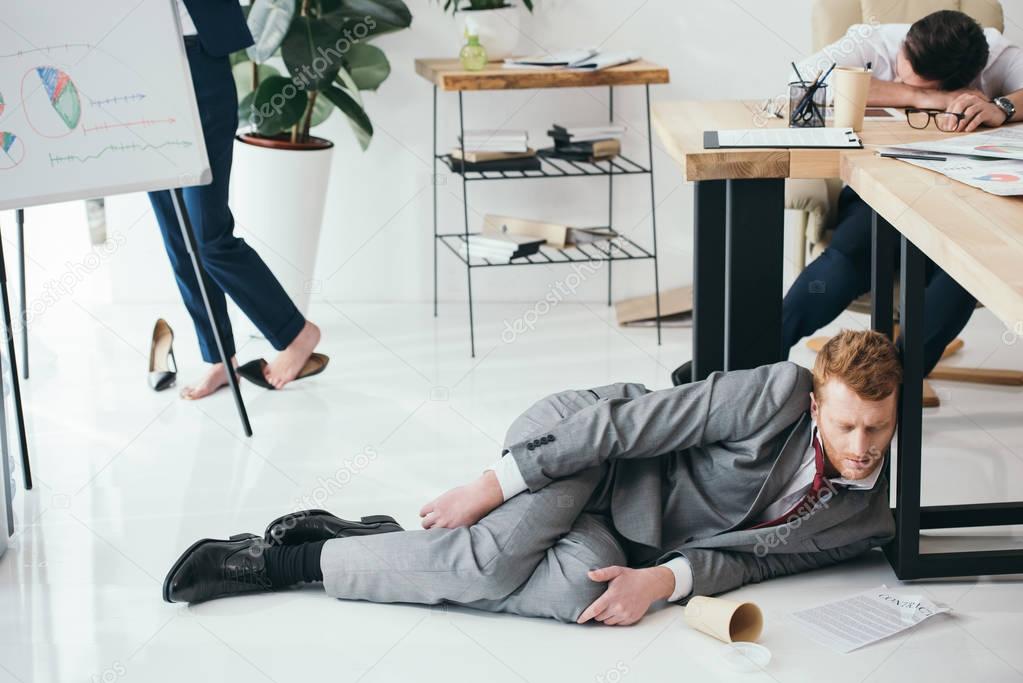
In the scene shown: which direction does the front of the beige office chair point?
toward the camera

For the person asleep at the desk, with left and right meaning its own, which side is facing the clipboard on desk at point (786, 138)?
front

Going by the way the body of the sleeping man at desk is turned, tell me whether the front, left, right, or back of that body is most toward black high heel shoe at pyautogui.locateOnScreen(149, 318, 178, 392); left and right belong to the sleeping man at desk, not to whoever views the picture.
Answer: right

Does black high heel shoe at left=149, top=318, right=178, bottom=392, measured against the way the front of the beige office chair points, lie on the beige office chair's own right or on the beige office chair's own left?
on the beige office chair's own right

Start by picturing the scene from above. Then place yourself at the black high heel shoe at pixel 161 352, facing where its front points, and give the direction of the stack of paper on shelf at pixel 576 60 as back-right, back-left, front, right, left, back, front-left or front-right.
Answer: left

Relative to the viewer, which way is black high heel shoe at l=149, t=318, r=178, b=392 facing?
toward the camera

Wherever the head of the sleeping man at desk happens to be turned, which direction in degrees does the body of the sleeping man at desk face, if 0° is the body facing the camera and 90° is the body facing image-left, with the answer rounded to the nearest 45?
approximately 0°

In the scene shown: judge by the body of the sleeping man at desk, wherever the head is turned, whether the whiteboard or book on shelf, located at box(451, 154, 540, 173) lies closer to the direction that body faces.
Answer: the whiteboard

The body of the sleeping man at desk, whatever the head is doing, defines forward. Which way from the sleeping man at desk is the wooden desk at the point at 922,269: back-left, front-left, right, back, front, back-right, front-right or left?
front

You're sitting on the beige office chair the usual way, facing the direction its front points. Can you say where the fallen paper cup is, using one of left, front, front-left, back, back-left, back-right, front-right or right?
front

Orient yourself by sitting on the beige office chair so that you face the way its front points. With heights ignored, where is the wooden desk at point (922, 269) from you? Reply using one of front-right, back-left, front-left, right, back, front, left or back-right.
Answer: front

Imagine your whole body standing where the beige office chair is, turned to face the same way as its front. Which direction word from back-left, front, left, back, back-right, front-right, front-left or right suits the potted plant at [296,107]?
right

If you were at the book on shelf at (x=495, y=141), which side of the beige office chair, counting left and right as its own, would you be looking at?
right

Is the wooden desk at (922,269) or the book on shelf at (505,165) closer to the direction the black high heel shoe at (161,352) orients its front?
the wooden desk
